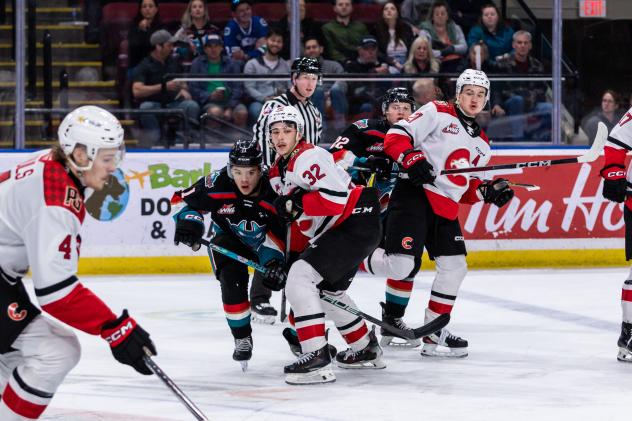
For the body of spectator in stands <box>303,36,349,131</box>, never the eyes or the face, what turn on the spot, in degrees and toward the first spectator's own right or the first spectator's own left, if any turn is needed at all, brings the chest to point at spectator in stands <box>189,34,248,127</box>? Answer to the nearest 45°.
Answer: approximately 90° to the first spectator's own right

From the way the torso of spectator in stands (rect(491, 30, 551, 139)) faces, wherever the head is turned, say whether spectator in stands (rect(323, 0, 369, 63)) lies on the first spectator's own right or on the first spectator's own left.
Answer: on the first spectator's own right

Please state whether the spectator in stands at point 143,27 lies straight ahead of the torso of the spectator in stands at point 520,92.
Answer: no

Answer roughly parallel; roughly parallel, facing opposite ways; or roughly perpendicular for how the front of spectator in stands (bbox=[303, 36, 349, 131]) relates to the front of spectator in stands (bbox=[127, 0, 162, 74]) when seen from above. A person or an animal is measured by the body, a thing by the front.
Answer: roughly parallel

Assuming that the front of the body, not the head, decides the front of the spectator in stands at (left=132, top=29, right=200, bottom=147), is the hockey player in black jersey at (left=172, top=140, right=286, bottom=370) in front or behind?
in front

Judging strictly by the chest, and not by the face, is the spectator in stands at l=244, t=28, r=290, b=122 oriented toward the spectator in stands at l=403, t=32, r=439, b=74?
no

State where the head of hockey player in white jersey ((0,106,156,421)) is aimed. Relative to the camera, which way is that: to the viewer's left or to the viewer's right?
to the viewer's right

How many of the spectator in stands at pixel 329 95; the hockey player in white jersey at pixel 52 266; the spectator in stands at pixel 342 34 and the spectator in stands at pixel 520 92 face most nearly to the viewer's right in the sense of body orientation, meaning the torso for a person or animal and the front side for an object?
1

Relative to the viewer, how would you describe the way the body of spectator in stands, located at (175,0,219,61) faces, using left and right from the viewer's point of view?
facing the viewer

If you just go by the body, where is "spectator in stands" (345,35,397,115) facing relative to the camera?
toward the camera

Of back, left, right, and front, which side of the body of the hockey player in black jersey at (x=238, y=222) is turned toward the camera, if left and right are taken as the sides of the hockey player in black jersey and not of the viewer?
front

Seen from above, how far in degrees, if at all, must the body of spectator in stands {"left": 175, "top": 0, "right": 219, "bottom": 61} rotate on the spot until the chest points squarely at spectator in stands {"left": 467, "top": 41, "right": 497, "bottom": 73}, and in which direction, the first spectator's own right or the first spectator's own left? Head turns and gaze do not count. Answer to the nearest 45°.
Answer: approximately 90° to the first spectator's own left

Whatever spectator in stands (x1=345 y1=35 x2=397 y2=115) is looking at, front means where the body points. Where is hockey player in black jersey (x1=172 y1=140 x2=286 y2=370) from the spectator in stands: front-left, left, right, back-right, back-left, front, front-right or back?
front

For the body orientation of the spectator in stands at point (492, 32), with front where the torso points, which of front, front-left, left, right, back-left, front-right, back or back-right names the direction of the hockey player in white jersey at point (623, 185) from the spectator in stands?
front

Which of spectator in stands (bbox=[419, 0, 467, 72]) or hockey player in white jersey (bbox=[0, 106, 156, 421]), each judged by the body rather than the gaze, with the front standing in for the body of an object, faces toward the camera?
the spectator in stands

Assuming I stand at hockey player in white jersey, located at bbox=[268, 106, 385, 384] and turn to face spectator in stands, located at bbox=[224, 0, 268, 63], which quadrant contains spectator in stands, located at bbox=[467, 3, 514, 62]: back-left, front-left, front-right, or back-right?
front-right

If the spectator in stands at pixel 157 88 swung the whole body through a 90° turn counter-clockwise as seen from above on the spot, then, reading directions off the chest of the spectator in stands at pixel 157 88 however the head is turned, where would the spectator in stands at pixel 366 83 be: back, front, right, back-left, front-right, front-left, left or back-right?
front-right

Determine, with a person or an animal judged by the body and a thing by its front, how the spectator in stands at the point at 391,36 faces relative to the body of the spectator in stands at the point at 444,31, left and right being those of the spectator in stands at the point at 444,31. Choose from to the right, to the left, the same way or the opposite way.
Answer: the same way

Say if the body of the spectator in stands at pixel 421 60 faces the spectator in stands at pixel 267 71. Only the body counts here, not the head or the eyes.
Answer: no

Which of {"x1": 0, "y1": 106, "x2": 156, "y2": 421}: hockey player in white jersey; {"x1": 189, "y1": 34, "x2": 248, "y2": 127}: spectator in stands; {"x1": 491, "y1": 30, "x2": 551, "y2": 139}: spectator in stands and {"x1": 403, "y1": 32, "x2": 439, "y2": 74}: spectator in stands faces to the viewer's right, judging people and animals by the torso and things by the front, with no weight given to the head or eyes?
the hockey player in white jersey

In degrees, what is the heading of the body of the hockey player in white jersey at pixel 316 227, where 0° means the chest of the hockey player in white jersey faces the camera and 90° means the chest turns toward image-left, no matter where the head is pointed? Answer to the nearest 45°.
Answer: approximately 45°
